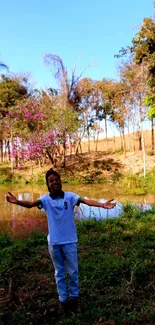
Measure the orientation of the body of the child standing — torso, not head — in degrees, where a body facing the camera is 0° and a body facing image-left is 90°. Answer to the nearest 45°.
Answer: approximately 0°
